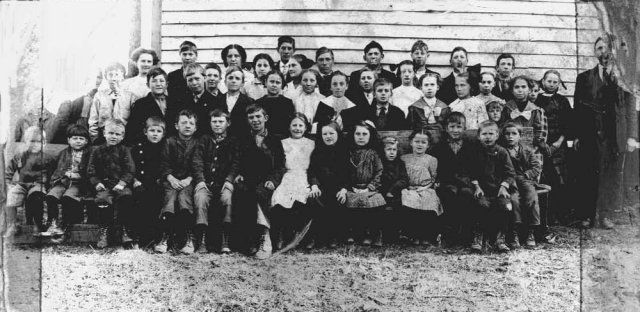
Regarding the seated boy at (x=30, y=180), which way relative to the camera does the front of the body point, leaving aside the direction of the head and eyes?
toward the camera

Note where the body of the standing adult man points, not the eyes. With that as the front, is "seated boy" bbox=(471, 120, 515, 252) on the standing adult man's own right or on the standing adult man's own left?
on the standing adult man's own right

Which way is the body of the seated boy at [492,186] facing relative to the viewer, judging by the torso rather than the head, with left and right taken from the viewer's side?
facing the viewer

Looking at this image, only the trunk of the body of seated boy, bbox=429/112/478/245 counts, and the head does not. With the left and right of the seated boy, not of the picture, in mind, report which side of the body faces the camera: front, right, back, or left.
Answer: front

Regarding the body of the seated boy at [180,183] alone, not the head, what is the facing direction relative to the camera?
toward the camera

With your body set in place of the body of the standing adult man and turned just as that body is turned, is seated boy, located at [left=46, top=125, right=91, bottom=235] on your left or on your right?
on your right
